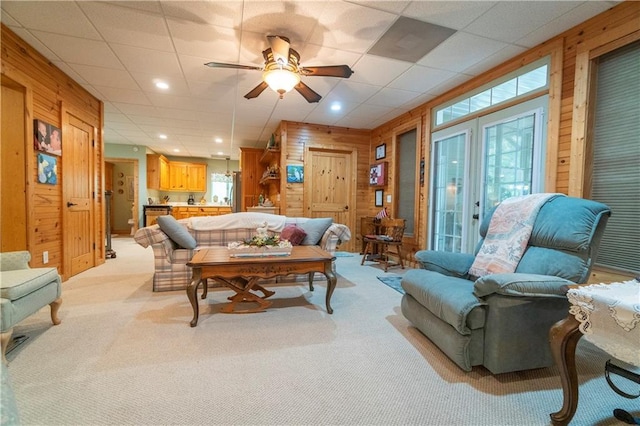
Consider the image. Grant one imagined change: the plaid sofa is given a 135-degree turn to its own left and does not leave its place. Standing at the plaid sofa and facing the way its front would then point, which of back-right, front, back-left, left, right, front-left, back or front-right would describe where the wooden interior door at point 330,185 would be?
front

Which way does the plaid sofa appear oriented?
toward the camera

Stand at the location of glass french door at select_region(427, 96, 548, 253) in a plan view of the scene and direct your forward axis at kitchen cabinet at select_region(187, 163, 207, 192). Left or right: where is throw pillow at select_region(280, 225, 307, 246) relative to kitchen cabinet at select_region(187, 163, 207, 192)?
left

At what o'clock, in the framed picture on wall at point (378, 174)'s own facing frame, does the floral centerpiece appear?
The floral centerpiece is roughly at 11 o'clock from the framed picture on wall.

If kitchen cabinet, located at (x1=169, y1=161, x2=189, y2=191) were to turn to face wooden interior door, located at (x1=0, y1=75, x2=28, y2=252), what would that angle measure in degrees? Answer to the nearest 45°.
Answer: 0° — it already faces it

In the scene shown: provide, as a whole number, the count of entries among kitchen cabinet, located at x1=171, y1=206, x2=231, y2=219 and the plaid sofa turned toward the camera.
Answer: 2

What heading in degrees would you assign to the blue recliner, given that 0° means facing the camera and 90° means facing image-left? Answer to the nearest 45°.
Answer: approximately 45°

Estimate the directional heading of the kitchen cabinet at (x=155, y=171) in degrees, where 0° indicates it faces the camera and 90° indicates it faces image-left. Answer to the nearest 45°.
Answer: approximately 315°

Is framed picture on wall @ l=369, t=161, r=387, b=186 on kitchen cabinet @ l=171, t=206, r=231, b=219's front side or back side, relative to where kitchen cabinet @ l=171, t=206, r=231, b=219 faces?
on the front side

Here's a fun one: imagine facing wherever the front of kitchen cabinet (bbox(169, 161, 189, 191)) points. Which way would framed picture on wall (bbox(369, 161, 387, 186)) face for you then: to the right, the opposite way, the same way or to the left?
to the right

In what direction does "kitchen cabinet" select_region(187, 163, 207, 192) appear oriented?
toward the camera

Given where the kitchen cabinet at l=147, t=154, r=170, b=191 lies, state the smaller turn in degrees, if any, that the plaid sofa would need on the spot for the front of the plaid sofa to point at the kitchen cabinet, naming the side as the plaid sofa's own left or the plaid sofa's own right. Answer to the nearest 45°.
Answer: approximately 180°

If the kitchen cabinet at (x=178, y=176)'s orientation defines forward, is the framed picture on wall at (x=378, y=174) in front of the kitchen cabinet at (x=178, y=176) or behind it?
in front

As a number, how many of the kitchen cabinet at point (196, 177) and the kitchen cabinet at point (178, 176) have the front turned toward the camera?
2

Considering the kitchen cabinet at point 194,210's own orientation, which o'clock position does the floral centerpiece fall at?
The floral centerpiece is roughly at 12 o'clock from the kitchen cabinet.

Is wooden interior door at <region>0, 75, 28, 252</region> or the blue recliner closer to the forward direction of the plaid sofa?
the blue recliner

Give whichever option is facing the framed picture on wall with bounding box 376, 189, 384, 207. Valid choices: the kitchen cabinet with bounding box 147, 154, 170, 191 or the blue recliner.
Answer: the kitchen cabinet

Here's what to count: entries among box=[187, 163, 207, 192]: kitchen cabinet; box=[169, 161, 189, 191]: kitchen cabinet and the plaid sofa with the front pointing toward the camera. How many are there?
3

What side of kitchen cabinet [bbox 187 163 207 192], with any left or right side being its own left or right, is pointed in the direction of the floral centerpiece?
front

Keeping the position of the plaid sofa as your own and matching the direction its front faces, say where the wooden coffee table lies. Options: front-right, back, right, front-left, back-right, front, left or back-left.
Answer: front-left
